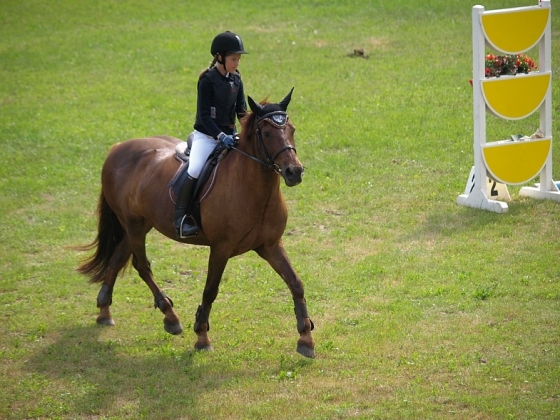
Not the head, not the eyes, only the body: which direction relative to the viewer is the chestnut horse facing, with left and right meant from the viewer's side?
facing the viewer and to the right of the viewer
